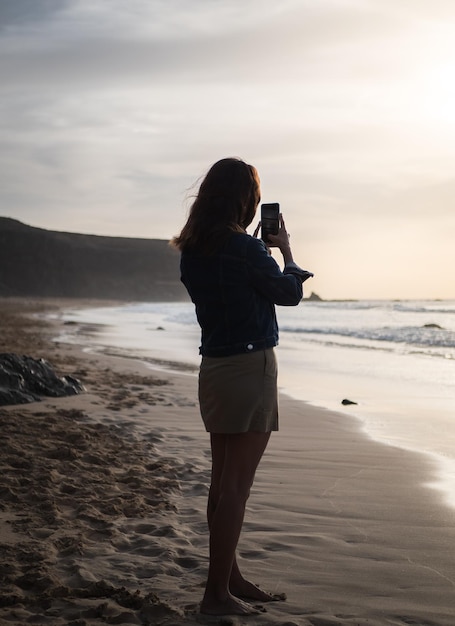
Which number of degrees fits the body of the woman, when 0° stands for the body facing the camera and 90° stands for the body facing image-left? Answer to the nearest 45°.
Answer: approximately 225°

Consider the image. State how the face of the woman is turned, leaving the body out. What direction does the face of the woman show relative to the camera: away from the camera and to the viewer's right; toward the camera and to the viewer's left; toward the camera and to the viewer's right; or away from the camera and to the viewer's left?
away from the camera and to the viewer's right

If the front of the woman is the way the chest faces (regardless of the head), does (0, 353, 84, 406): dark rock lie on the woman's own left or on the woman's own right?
on the woman's own left
